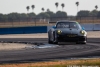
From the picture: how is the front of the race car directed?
toward the camera

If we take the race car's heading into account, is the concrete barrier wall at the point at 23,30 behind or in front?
behind
